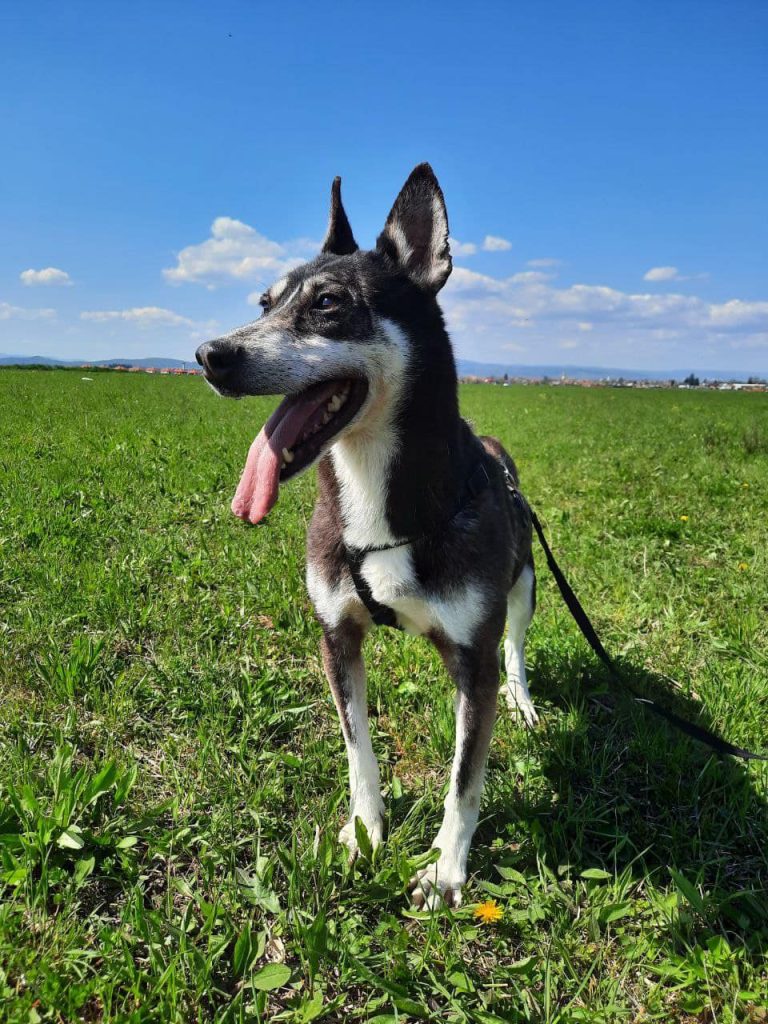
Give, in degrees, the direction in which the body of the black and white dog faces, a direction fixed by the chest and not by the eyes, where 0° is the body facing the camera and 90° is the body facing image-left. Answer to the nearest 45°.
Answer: approximately 45°
